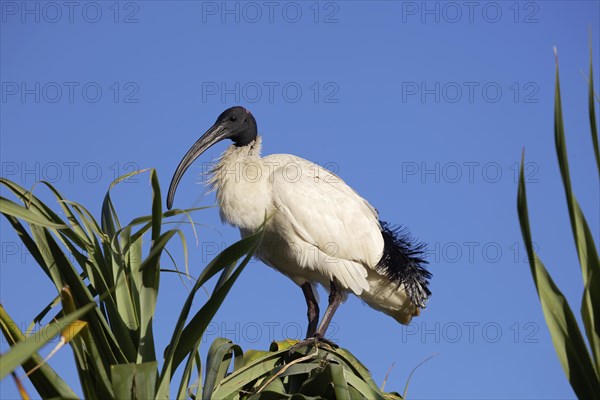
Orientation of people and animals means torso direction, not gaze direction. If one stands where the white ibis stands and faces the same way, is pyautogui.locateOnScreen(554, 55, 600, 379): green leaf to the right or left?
on its left

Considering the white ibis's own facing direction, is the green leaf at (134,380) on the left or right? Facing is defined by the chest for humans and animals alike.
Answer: on its left

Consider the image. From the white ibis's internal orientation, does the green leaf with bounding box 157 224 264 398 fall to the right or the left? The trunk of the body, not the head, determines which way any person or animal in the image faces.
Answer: on its left

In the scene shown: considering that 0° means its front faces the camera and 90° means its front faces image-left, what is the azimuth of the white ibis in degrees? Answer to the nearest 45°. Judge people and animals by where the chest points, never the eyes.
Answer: approximately 90°

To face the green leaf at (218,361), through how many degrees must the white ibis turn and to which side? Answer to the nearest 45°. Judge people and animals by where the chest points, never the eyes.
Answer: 0° — it already faces it
